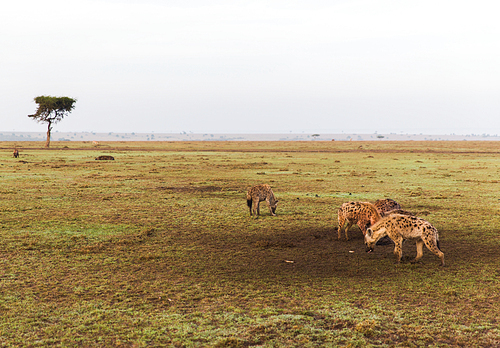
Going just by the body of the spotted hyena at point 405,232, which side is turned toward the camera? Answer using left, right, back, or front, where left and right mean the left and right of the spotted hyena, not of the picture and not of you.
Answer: left

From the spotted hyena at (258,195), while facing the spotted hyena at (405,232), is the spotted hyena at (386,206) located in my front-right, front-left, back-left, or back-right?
front-left

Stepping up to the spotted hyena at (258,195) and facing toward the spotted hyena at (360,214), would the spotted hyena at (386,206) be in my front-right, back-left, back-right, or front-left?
front-left

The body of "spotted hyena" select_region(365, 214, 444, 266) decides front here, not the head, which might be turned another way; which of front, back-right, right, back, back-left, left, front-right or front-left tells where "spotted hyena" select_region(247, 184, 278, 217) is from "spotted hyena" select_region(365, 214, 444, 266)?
front-right

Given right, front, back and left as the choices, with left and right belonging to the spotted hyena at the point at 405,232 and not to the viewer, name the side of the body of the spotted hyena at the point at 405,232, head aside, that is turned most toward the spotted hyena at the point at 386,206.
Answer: right

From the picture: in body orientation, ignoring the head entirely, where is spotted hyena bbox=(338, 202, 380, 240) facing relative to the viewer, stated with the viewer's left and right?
facing to the right of the viewer

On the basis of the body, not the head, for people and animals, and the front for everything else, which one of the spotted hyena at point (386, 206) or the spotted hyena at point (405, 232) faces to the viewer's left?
the spotted hyena at point (405, 232)

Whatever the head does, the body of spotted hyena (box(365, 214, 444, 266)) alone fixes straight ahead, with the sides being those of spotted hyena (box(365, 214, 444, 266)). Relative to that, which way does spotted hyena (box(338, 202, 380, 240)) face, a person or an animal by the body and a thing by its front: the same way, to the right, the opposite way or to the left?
the opposite way

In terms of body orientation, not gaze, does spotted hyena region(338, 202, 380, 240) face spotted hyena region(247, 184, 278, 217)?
no

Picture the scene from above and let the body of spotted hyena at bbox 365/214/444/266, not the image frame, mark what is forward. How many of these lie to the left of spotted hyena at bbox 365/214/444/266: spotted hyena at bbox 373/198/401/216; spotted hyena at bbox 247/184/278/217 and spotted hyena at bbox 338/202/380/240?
0
